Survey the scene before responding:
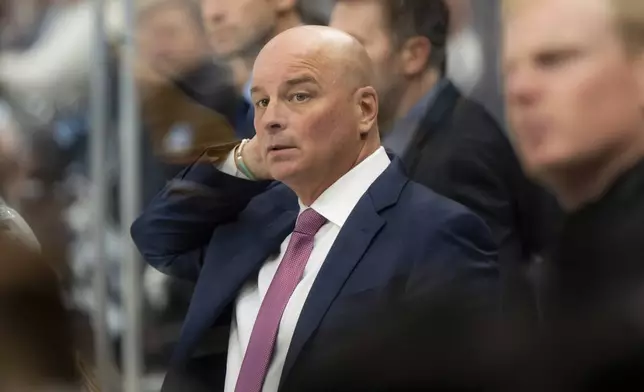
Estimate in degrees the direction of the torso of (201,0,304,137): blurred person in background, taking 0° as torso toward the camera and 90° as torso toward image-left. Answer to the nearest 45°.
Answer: approximately 45°

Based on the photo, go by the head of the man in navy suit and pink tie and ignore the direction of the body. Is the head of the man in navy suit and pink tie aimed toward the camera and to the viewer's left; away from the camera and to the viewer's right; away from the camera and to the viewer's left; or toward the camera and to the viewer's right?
toward the camera and to the viewer's left

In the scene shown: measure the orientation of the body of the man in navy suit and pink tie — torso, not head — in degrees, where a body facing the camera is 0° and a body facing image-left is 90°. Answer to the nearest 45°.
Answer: approximately 45°

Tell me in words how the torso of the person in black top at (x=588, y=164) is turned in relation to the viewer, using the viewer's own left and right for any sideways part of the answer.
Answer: facing the viewer and to the left of the viewer

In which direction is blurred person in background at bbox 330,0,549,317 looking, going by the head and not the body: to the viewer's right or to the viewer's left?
to the viewer's left
